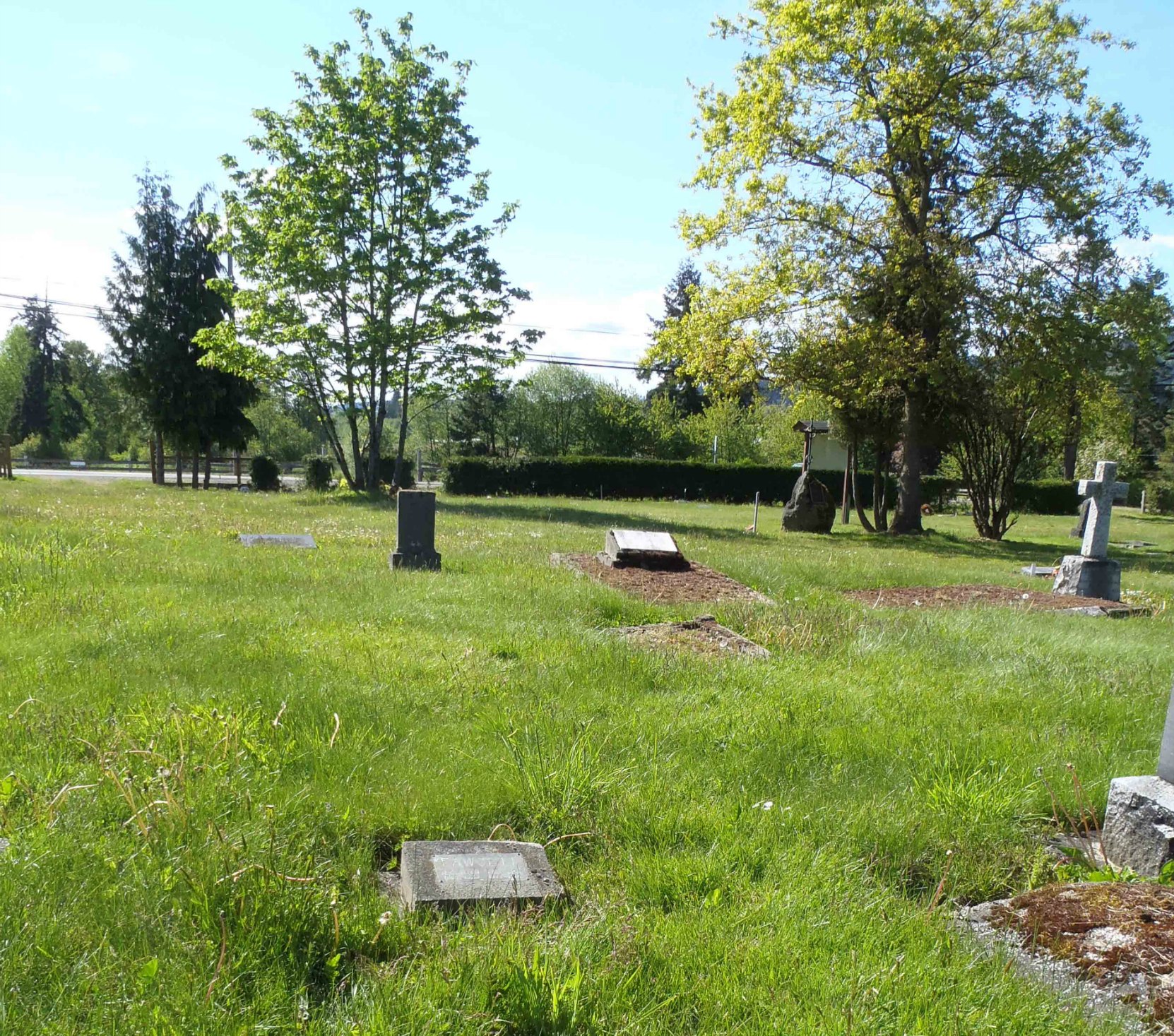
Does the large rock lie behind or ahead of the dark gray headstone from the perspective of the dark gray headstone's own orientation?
behind

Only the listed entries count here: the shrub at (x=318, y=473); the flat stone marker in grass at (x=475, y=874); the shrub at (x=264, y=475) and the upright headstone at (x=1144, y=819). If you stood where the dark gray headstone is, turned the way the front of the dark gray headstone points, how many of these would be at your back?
2

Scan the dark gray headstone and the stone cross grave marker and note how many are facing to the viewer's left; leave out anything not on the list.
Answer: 0

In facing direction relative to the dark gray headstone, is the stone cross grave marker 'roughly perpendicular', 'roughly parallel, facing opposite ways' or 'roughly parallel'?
roughly parallel

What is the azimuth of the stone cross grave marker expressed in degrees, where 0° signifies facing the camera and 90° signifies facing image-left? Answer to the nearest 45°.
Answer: approximately 315°

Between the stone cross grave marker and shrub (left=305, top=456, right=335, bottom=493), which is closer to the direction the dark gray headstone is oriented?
the stone cross grave marker

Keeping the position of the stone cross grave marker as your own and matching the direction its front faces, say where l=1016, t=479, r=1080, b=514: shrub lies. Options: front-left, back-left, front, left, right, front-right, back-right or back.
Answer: back-left

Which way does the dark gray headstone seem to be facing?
toward the camera

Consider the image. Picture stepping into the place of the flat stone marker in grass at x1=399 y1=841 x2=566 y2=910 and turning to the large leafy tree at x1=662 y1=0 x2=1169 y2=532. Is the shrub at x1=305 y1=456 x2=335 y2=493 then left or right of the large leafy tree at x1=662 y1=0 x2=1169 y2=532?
left

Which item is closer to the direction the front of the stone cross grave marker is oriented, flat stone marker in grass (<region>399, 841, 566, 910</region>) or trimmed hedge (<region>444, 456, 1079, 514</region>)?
the flat stone marker in grass

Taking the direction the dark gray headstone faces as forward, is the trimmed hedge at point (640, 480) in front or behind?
behind
